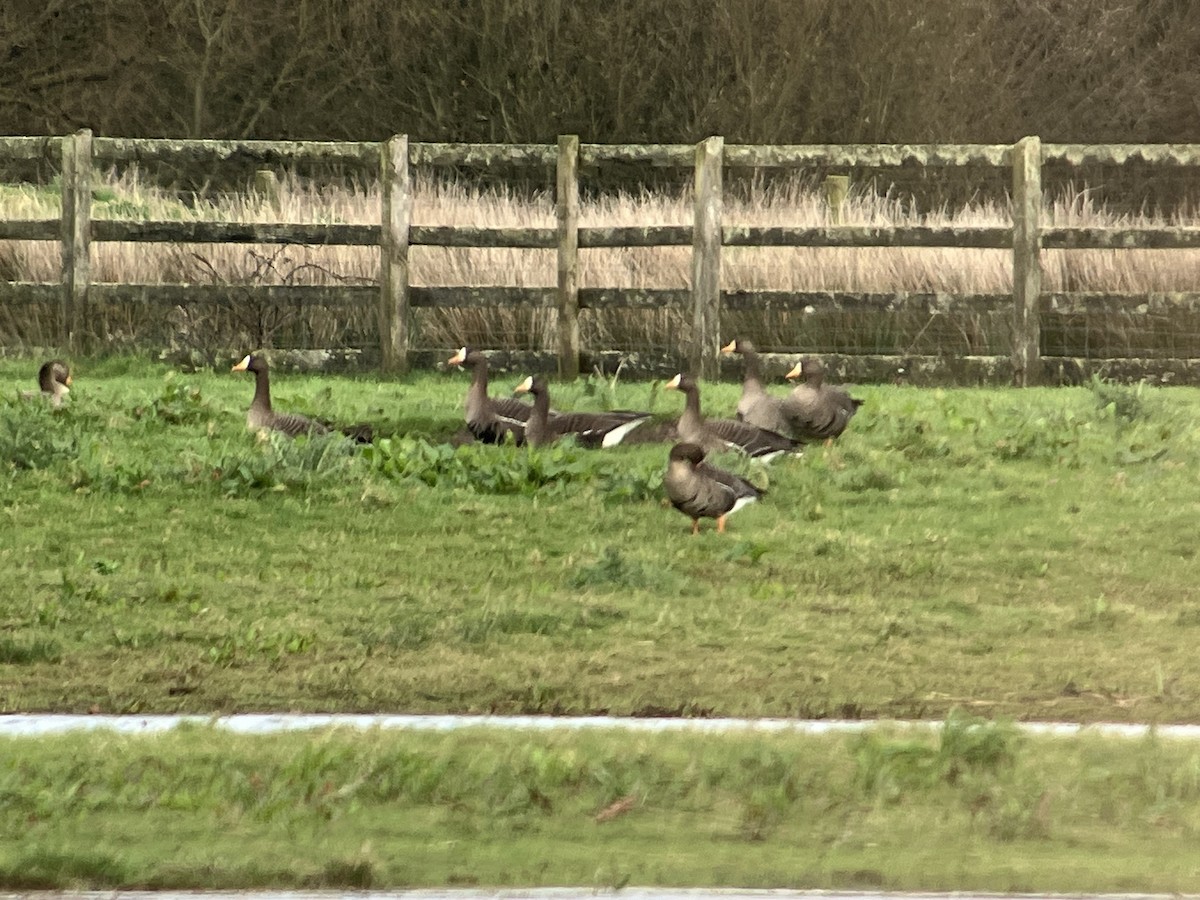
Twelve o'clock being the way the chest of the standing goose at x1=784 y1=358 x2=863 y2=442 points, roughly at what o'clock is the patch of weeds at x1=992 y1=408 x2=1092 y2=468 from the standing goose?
The patch of weeds is roughly at 7 o'clock from the standing goose.

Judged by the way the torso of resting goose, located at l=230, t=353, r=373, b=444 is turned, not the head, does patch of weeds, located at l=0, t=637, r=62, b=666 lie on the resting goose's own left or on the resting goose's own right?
on the resting goose's own left

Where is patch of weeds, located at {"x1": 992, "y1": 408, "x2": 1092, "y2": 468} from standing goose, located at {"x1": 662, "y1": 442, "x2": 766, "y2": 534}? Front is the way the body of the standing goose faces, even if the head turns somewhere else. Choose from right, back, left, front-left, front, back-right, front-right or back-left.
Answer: back

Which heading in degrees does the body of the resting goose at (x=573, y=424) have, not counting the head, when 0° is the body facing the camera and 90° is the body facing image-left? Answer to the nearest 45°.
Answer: approximately 90°

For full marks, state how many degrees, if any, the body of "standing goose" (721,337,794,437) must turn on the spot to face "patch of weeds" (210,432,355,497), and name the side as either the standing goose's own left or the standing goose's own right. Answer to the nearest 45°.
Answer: approximately 45° to the standing goose's own left

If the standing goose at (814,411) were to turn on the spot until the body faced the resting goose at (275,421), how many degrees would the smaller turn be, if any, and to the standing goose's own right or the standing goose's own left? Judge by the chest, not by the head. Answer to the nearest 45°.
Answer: approximately 45° to the standing goose's own right

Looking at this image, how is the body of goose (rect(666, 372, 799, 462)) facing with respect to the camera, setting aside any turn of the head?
to the viewer's left

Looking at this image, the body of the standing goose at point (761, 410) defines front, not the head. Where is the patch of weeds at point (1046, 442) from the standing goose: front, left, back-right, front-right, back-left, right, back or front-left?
back

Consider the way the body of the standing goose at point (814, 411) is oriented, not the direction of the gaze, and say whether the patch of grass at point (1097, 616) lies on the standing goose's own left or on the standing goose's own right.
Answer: on the standing goose's own left

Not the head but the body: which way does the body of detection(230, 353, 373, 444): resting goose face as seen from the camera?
to the viewer's left
